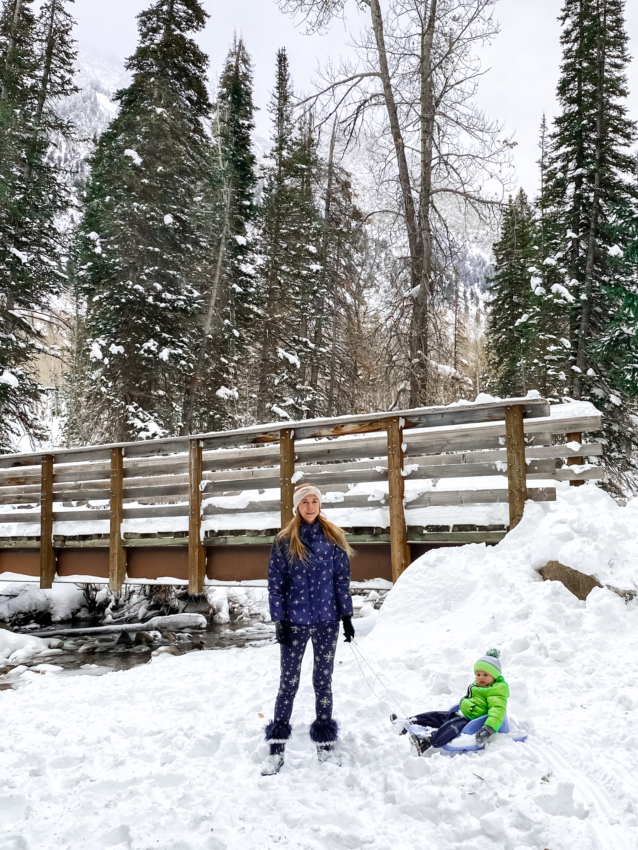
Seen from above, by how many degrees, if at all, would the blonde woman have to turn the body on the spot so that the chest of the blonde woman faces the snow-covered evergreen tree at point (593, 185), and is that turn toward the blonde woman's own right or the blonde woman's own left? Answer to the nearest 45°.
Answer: approximately 135° to the blonde woman's own left

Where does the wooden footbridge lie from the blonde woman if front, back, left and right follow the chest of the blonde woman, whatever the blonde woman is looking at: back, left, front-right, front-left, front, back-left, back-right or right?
back

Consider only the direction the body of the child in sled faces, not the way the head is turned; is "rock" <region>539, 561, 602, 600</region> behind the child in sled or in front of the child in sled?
behind

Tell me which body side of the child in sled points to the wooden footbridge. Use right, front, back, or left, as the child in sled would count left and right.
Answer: right

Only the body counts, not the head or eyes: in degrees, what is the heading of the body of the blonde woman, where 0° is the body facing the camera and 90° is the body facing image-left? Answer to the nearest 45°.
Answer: approximately 0°

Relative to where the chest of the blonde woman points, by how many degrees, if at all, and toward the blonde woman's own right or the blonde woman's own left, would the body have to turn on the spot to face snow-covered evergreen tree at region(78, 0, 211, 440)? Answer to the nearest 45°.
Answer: approximately 180°

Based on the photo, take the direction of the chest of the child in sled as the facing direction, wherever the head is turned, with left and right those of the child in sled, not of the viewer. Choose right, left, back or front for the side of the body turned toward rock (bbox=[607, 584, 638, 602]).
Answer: back

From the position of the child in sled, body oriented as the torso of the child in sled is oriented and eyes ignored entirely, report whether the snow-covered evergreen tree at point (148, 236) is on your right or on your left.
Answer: on your right
